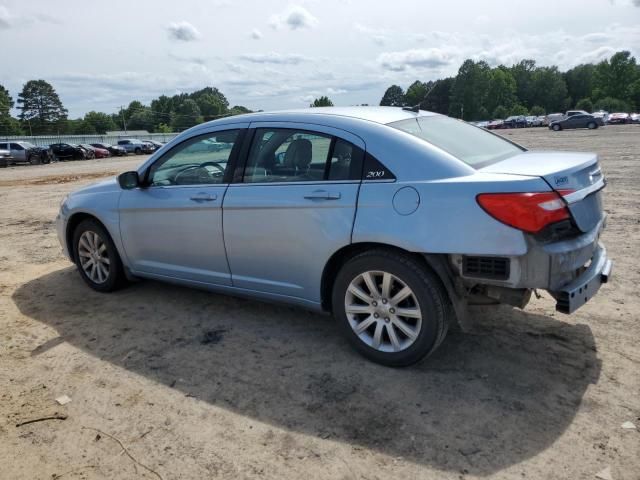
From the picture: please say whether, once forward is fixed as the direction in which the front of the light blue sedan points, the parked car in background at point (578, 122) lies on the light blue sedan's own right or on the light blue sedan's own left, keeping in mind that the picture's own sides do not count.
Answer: on the light blue sedan's own right

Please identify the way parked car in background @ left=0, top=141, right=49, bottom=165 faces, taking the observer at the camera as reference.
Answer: facing the viewer and to the right of the viewer

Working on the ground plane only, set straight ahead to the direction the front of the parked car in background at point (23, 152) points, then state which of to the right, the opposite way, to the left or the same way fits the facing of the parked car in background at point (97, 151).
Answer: the same way

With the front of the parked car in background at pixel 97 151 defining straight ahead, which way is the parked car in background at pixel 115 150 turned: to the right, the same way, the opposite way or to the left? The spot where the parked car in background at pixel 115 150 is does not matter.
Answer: the same way

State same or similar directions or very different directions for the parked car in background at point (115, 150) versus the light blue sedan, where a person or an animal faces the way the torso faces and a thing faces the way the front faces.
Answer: very different directions

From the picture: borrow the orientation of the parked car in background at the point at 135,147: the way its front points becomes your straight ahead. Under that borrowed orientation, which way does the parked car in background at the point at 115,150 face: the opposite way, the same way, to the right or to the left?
the same way

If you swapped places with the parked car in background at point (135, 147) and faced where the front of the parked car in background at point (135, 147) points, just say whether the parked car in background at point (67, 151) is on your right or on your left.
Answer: on your right

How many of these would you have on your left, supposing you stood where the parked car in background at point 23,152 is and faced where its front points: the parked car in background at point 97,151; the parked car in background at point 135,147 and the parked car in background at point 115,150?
3

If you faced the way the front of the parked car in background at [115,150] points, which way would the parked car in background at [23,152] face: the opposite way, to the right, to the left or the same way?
the same way

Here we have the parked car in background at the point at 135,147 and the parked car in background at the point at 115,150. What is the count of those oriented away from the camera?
0

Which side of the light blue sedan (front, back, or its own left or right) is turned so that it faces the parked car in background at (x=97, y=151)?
front

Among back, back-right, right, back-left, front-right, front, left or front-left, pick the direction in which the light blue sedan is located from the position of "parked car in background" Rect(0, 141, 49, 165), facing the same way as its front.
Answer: front-right

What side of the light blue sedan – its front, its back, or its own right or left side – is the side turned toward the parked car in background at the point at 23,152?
front

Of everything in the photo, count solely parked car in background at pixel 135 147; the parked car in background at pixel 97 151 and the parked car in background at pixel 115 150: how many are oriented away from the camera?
0
